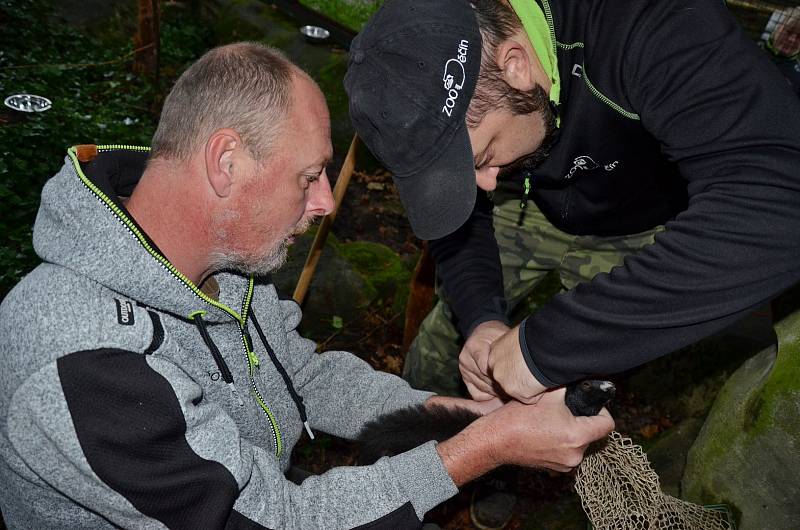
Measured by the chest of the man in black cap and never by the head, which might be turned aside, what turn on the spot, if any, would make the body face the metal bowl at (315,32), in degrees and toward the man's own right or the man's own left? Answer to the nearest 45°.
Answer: approximately 90° to the man's own right

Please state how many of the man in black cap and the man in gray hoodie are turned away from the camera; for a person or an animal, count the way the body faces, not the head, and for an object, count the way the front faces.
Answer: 0

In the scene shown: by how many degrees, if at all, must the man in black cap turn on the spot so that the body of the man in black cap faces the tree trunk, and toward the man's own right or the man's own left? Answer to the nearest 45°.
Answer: approximately 90° to the man's own right

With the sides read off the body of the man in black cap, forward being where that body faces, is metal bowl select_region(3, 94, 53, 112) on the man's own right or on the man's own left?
on the man's own right

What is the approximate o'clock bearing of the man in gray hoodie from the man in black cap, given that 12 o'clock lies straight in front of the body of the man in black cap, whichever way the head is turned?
The man in gray hoodie is roughly at 12 o'clock from the man in black cap.

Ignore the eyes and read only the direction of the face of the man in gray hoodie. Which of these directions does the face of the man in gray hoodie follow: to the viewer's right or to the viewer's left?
to the viewer's right

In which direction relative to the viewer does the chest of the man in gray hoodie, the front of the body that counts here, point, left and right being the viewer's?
facing the viewer and to the right of the viewer

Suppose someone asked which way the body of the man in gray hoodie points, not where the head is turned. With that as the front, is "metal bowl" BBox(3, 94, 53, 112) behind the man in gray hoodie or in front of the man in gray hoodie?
behind

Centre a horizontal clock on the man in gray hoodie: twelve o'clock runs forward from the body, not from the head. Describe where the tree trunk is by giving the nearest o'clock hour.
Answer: The tree trunk is roughly at 7 o'clock from the man in gray hoodie.

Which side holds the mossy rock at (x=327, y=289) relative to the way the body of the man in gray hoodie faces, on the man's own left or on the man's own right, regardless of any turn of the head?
on the man's own left
